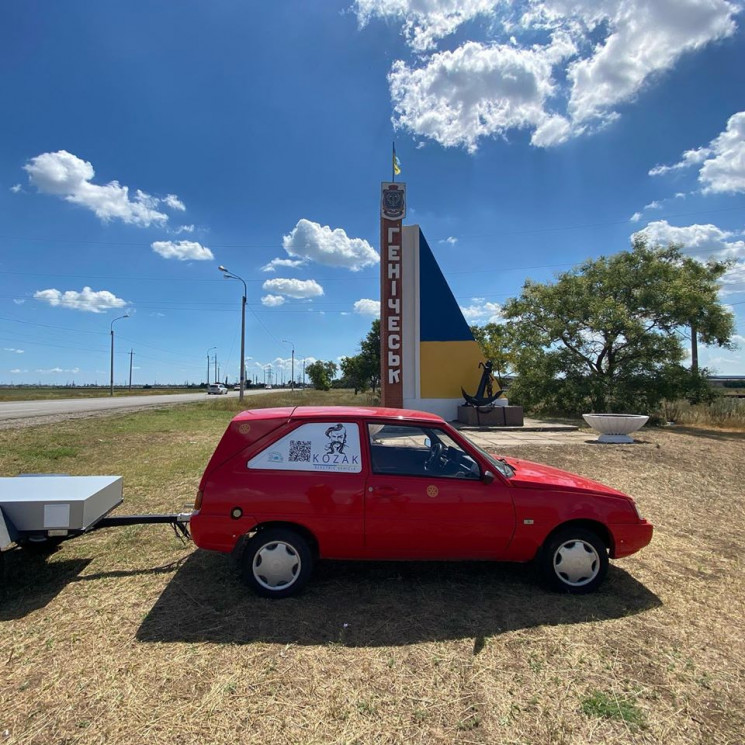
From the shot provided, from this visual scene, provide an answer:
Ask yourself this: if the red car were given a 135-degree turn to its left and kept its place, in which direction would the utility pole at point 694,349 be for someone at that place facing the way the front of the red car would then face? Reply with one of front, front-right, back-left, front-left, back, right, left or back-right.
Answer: right

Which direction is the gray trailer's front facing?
to the viewer's right

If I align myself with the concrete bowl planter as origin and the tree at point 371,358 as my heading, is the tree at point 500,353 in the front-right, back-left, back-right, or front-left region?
front-right

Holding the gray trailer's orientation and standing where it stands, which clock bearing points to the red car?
The red car is roughly at 1 o'clock from the gray trailer.

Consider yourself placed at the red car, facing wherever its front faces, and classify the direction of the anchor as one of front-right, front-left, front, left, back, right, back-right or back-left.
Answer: left

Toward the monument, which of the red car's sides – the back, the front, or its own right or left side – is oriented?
left

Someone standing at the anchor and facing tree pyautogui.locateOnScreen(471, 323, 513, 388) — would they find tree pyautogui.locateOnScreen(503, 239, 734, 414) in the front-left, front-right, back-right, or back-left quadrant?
front-right

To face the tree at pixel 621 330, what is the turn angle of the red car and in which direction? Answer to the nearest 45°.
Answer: approximately 45° to its left

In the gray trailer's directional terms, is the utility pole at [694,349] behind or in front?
in front

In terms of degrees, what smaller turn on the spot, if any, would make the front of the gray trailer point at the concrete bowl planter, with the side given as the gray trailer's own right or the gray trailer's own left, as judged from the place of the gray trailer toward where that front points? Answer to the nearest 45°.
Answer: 0° — it already faces it

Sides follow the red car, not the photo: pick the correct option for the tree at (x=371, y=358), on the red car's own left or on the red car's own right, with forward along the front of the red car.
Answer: on the red car's own left

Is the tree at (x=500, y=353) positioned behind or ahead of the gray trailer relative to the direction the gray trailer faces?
ahead

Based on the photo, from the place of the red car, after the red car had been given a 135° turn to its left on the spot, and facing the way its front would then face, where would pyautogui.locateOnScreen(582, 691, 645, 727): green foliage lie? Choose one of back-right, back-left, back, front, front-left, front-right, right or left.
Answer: back

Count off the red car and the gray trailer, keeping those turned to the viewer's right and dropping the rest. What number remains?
2

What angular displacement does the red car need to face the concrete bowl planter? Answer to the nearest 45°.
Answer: approximately 45° to its left

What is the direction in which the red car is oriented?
to the viewer's right

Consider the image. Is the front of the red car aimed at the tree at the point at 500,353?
no
